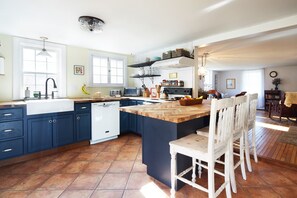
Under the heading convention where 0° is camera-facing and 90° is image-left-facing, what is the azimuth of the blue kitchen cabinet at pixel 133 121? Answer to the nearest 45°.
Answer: approximately 45°

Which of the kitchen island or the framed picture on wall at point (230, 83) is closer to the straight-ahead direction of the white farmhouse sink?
the kitchen island

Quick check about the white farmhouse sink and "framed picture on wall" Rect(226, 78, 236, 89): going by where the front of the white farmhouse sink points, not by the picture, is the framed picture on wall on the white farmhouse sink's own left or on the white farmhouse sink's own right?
on the white farmhouse sink's own left

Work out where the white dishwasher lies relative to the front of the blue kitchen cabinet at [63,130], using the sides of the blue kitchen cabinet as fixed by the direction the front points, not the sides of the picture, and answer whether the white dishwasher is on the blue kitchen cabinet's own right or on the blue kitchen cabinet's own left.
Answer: on the blue kitchen cabinet's own left

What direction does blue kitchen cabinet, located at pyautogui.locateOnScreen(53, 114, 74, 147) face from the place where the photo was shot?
facing the viewer and to the right of the viewer

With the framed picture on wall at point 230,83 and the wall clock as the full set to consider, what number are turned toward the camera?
2
